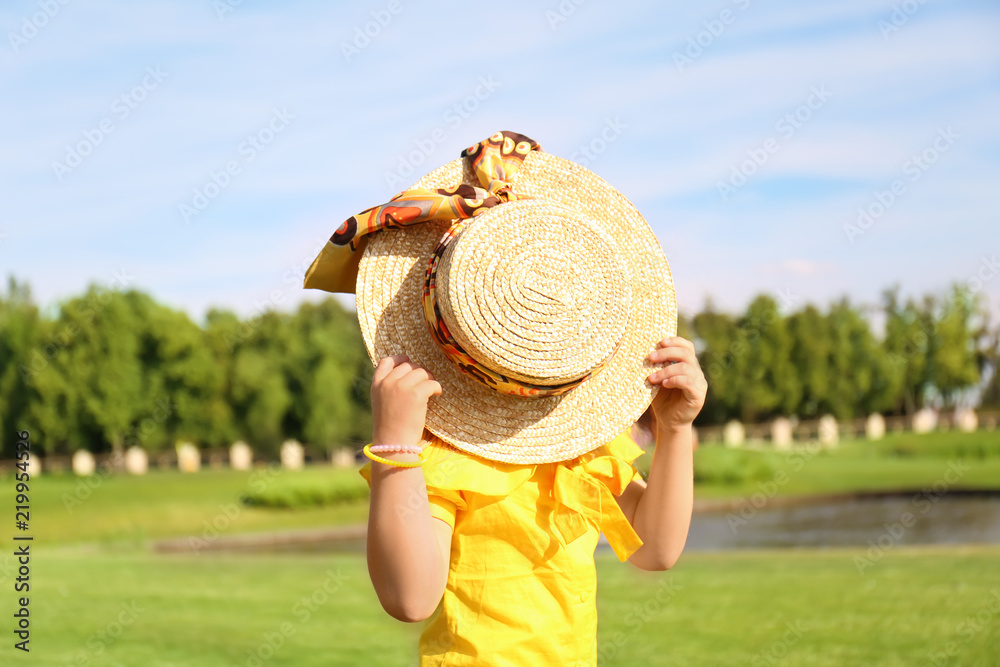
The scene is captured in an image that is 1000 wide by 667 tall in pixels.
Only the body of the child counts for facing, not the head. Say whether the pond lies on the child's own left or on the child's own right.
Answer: on the child's own left

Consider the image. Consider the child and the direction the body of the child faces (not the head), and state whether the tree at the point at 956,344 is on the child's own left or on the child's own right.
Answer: on the child's own left

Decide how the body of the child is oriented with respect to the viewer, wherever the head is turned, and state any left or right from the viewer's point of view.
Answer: facing the viewer and to the right of the viewer
